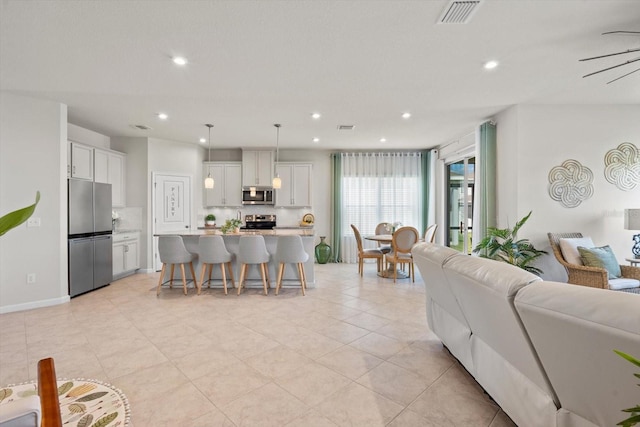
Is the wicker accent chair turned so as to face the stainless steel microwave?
no

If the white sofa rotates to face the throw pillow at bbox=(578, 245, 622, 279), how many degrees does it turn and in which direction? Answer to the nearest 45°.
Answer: approximately 45° to its left

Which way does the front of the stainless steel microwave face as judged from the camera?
facing the viewer

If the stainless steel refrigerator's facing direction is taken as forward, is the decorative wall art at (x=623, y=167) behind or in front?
in front

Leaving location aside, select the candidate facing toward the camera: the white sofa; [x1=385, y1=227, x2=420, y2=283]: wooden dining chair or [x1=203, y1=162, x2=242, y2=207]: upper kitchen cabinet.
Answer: the upper kitchen cabinet

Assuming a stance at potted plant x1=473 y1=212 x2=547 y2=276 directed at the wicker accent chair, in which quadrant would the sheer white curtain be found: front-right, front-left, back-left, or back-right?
back-left

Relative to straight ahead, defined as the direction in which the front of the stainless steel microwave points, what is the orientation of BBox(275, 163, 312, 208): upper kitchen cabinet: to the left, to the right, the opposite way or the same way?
the same way

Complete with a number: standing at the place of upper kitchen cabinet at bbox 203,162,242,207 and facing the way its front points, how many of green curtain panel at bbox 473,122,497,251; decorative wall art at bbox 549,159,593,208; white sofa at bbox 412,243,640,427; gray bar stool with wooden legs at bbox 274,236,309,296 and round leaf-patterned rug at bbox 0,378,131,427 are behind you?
0

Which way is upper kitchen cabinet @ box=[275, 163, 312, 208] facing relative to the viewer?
toward the camera

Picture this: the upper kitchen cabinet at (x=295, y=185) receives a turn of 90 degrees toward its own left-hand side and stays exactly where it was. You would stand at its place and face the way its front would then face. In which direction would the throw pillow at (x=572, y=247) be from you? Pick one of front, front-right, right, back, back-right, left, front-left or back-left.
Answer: front-right

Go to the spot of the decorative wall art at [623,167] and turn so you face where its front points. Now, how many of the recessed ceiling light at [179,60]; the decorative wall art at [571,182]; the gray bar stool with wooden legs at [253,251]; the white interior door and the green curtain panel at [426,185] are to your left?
0

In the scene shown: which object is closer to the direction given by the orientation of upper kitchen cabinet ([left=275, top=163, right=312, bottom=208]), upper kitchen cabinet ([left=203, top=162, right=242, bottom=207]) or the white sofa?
the white sofa

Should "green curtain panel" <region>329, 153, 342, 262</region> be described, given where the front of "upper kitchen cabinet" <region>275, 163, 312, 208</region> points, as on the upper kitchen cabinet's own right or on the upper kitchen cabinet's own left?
on the upper kitchen cabinet's own left

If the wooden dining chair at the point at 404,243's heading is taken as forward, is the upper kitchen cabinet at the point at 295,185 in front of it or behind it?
in front

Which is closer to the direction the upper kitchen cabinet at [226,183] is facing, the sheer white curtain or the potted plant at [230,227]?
the potted plant

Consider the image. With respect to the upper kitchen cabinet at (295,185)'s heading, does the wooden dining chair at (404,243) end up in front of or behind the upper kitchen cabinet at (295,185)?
in front

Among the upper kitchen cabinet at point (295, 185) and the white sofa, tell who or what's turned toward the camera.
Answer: the upper kitchen cabinet

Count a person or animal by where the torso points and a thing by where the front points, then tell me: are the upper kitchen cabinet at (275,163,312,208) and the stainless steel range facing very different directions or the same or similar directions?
same or similar directions

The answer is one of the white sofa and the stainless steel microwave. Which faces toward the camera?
the stainless steel microwave
